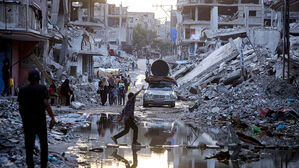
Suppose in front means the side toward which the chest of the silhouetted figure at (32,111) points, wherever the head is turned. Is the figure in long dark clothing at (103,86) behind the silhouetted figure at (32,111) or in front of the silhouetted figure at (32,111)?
in front

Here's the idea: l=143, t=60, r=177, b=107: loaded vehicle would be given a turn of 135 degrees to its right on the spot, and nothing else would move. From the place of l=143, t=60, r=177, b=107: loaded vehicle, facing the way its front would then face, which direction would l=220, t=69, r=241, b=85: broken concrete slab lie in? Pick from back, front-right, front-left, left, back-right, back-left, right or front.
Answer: right

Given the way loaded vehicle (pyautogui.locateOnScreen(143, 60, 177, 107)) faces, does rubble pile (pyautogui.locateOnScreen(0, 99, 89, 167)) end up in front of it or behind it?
in front

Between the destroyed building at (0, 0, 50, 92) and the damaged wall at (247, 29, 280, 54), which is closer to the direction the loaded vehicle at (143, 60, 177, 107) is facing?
the destroyed building

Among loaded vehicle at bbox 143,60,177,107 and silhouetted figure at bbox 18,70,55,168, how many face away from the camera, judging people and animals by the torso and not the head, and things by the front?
1

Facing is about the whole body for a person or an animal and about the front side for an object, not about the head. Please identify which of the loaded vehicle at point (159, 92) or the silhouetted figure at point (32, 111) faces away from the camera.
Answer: the silhouetted figure

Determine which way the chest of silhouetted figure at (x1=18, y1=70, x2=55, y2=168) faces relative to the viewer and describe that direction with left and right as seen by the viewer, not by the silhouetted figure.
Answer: facing away from the viewer

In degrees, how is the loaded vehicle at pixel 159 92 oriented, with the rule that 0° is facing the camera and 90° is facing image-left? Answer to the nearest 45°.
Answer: approximately 0°

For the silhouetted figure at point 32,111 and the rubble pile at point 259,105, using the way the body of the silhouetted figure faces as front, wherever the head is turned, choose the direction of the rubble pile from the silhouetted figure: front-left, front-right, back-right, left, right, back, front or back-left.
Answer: front-right

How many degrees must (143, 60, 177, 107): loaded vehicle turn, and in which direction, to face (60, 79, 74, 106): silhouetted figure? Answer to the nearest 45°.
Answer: approximately 45° to its right

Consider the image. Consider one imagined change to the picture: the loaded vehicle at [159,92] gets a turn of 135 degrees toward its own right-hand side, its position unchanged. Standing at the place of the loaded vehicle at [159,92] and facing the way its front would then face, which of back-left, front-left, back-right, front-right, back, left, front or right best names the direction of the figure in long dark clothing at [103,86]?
front-left

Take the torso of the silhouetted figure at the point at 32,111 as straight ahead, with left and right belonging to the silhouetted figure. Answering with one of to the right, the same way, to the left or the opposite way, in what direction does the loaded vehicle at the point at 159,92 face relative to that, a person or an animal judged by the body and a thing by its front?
the opposite way
